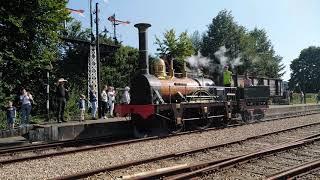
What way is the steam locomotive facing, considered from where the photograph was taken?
facing the viewer and to the left of the viewer

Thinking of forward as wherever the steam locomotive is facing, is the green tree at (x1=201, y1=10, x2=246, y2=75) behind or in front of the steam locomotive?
behind

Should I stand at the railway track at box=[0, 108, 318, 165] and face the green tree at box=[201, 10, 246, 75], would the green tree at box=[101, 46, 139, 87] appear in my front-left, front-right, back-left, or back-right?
front-left

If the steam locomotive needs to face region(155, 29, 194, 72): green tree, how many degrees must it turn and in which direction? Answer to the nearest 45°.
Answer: approximately 135° to its right

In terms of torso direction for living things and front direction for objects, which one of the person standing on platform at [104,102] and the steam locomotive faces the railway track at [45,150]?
the steam locomotive

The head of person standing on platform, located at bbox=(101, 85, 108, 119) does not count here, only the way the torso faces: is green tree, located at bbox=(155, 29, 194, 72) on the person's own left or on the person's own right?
on the person's own left

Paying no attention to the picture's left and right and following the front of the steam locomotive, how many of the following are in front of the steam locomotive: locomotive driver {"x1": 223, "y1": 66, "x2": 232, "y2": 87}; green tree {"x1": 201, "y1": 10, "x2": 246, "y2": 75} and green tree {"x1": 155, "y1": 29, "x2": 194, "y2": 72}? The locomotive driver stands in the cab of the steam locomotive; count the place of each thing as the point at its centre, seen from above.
0
